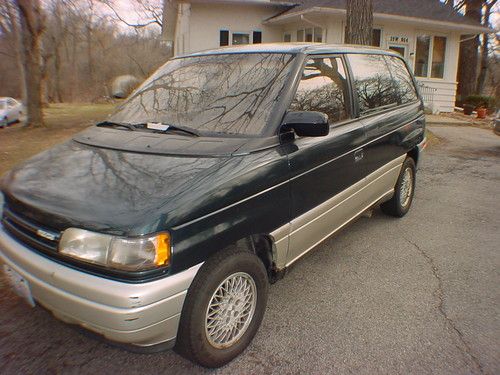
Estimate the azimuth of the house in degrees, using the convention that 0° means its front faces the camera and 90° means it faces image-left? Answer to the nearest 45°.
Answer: approximately 0°

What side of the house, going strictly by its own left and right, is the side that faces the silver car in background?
right

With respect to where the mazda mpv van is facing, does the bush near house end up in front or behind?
behind

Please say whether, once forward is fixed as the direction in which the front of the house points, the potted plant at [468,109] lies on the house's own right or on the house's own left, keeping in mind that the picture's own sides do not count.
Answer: on the house's own left

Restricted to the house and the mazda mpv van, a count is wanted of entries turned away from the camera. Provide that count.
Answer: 0

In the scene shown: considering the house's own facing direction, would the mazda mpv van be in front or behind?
in front

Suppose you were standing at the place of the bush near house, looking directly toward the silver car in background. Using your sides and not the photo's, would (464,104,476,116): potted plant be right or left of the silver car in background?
left

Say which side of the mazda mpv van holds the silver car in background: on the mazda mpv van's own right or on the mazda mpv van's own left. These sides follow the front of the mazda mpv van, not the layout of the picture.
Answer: on the mazda mpv van's own right

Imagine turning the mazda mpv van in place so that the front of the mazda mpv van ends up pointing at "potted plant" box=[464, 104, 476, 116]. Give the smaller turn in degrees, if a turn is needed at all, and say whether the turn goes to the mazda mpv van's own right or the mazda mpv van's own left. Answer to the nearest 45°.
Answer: approximately 180°

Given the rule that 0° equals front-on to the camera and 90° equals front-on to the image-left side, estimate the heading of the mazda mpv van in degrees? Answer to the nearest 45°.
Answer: approximately 45°

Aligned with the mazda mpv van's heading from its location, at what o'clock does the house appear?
The house is roughly at 5 o'clock from the mazda mpv van.
